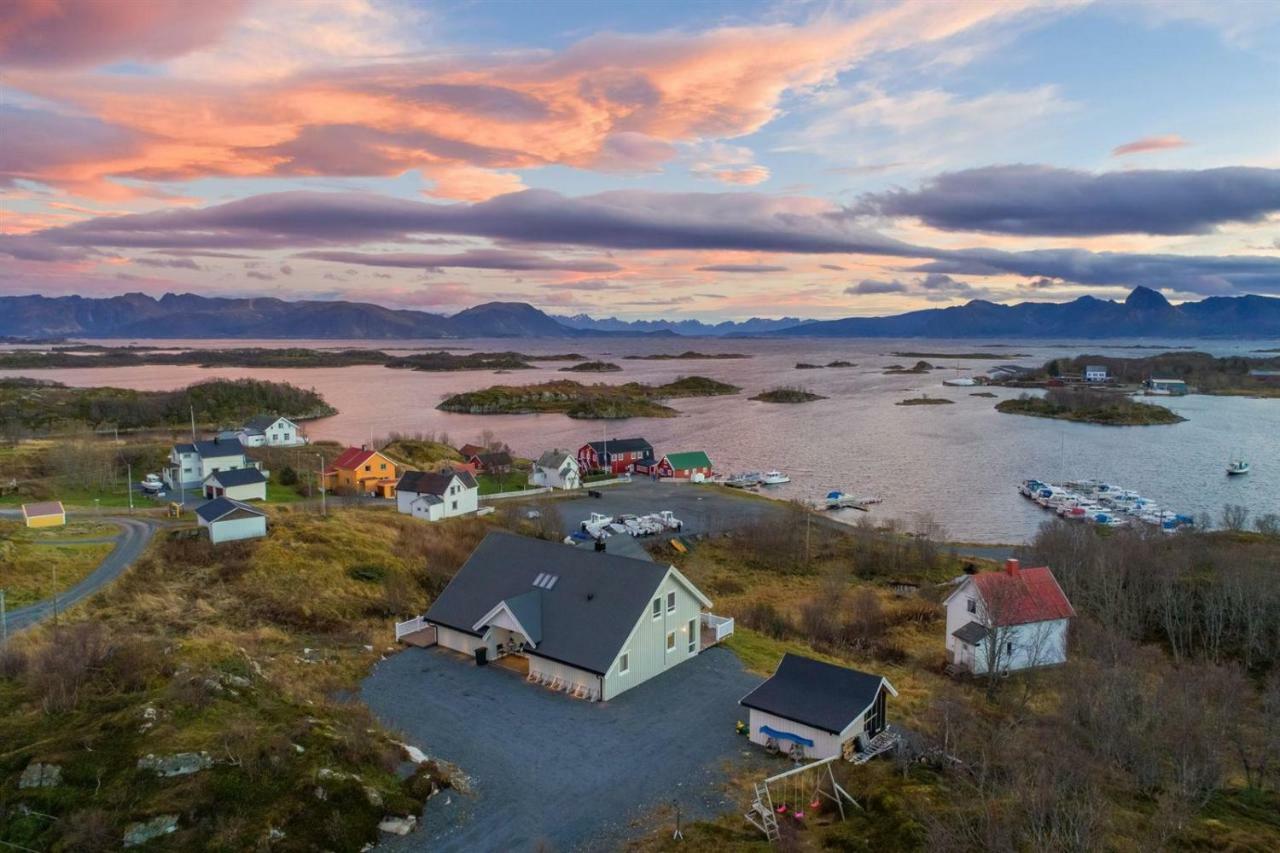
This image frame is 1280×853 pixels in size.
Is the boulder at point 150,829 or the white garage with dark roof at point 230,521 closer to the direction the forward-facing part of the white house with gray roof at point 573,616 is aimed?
the boulder

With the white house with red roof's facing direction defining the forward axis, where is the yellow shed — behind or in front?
in front

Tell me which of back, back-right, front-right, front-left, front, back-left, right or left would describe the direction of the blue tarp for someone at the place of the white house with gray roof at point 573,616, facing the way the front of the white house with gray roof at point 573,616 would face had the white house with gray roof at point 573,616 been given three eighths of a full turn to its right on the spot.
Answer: back-right

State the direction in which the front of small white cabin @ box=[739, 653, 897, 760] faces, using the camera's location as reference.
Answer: facing the viewer and to the right of the viewer

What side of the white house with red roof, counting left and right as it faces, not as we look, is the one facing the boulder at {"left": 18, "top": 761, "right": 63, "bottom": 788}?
front

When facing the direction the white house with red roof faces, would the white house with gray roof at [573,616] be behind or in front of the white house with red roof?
in front

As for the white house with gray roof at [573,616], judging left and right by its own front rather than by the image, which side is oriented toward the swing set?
left

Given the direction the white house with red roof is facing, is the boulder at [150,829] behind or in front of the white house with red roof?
in front

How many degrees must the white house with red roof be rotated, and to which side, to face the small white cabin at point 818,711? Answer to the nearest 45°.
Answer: approximately 45° to its left

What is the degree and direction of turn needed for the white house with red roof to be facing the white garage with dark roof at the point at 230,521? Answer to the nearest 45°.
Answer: approximately 45° to its right

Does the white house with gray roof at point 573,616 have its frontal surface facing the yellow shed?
no

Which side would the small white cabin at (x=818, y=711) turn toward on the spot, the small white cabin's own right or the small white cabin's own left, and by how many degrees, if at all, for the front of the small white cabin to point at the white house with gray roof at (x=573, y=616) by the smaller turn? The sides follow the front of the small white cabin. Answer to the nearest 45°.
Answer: approximately 180°

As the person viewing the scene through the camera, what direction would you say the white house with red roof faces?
facing the viewer and to the left of the viewer
